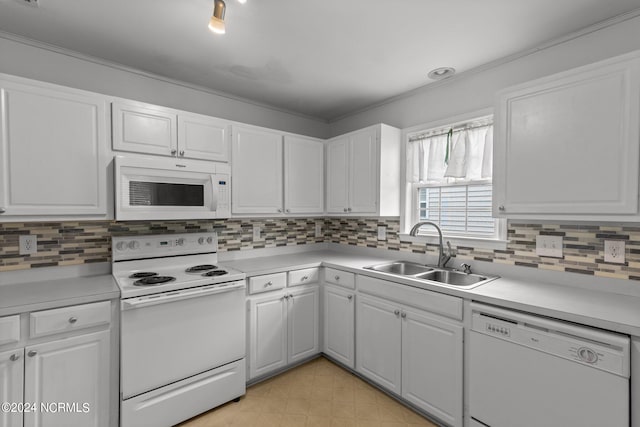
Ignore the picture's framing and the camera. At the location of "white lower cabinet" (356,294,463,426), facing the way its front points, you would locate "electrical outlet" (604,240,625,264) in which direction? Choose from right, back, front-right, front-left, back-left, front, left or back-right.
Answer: back-left

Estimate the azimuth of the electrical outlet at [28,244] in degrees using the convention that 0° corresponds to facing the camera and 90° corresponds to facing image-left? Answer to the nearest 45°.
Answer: approximately 0°

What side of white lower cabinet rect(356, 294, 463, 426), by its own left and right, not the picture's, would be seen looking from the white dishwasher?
left

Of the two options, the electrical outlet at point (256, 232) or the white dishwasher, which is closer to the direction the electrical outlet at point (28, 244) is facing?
the white dishwasher

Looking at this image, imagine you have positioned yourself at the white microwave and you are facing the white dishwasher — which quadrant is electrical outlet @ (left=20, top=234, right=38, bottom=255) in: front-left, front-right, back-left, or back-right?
back-right

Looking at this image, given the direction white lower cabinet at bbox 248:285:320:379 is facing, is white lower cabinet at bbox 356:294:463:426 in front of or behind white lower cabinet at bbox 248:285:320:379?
in front

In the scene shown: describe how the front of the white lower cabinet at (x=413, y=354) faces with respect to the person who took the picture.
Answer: facing the viewer and to the left of the viewer

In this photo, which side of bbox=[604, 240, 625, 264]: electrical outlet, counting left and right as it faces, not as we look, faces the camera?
front

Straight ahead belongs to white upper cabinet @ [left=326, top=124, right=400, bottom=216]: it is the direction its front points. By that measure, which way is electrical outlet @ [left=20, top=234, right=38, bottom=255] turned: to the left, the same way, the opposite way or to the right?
to the left

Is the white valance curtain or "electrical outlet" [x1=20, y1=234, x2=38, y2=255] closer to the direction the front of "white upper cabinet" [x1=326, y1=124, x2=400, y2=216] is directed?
the electrical outlet

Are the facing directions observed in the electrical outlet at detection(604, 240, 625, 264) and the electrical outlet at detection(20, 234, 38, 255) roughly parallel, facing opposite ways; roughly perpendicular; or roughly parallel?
roughly perpendicular

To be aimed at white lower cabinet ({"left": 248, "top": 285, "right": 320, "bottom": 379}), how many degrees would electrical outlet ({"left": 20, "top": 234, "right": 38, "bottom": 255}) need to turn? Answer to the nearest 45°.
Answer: approximately 45° to its left

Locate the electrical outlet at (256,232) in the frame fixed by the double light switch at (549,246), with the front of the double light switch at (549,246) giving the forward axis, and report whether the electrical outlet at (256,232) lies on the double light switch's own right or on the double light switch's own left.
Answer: on the double light switch's own right
